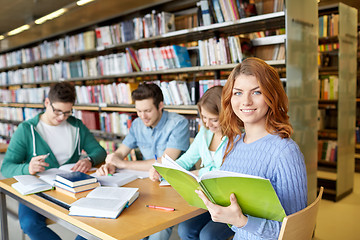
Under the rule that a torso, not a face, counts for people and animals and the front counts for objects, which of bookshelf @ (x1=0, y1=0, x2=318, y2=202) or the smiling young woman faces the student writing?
the bookshelf

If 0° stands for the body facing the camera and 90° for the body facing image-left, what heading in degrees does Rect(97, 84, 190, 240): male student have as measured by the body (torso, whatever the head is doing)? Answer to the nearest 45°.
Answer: approximately 45°

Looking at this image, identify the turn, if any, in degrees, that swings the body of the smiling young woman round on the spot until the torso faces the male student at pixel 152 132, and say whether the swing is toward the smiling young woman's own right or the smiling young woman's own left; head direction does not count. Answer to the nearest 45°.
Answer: approximately 90° to the smiling young woman's own right

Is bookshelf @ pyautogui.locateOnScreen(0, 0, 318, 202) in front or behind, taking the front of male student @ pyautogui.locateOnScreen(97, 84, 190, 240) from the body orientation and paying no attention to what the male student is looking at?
behind

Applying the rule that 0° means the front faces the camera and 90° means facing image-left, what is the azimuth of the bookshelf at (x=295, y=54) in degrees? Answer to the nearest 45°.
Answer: approximately 45°

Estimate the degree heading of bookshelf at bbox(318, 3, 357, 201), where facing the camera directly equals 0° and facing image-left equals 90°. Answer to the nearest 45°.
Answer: approximately 45°
